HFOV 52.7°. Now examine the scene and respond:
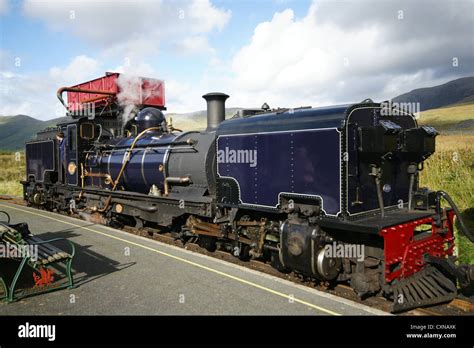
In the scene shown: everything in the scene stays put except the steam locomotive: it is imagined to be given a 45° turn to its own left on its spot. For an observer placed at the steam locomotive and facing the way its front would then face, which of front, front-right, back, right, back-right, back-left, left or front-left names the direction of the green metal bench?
back

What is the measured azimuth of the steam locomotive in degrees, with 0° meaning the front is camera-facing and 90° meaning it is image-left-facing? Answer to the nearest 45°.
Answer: approximately 315°
